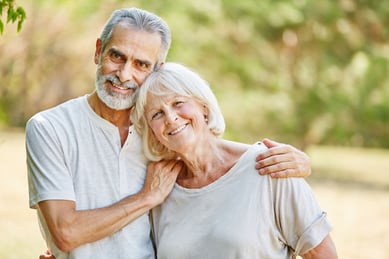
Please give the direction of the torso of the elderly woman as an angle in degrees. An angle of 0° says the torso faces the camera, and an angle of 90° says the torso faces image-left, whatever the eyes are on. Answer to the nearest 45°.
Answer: approximately 45°

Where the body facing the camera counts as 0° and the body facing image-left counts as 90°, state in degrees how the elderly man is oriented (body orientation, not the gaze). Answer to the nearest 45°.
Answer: approximately 315°
